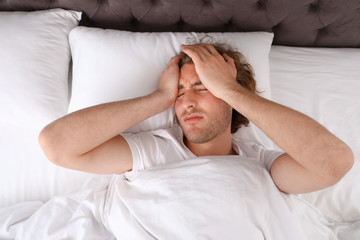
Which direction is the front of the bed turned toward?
toward the camera
